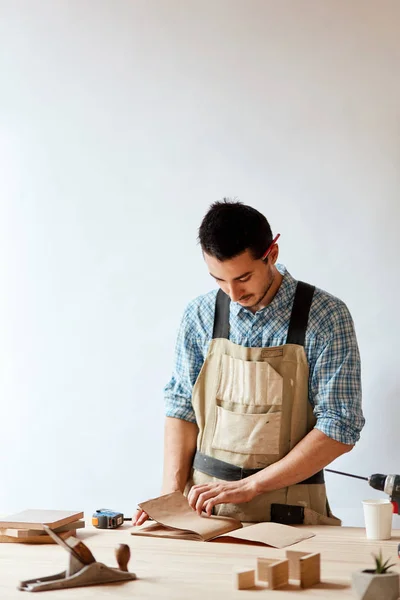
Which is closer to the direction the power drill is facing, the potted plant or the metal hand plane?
the metal hand plane

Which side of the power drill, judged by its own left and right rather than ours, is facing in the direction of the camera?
left

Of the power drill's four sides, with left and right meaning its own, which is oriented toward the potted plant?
left

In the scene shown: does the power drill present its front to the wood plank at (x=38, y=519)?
yes

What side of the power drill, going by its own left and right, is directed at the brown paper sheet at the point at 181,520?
front

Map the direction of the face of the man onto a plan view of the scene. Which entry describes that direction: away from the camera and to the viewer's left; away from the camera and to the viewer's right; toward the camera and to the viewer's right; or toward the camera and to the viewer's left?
toward the camera and to the viewer's left

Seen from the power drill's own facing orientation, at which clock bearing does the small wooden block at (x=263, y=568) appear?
The small wooden block is roughly at 10 o'clock from the power drill.

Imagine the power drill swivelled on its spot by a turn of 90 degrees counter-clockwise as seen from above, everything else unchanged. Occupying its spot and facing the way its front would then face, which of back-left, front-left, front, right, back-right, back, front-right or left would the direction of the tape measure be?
right

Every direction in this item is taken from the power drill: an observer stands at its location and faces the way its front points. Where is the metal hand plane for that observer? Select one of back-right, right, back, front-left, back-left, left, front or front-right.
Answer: front-left
